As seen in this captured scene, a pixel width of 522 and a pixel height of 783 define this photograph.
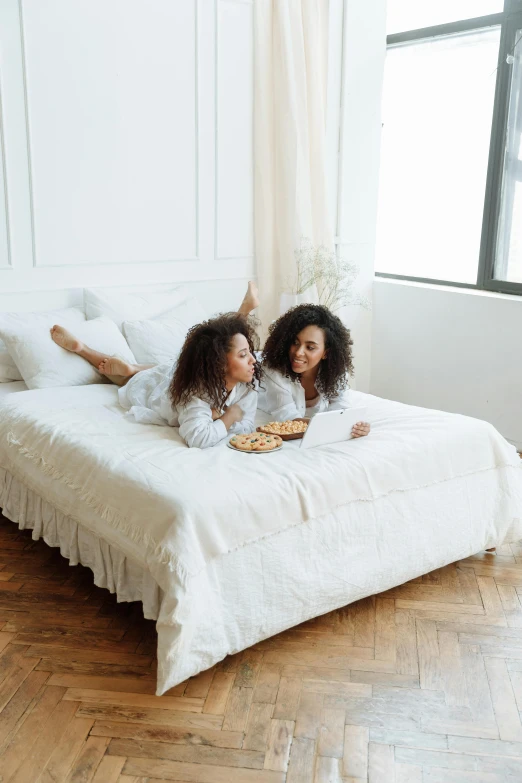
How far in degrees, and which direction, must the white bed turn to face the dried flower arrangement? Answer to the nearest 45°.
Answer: approximately 135° to its left

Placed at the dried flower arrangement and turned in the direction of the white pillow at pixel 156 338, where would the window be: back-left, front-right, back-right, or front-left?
back-left

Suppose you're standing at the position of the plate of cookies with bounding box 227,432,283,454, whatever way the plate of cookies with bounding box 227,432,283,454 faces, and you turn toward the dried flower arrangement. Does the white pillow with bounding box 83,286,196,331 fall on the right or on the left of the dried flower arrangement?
left

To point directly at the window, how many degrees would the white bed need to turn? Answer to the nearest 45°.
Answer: approximately 90° to its left

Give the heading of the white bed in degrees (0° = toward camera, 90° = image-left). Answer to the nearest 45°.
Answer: approximately 315°

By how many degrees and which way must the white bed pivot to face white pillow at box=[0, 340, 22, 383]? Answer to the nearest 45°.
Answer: approximately 180°

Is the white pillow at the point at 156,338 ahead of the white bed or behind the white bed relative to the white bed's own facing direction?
behind

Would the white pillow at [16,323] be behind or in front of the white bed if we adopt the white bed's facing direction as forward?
behind

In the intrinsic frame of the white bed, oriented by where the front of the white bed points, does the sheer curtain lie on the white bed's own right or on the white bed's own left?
on the white bed's own left
